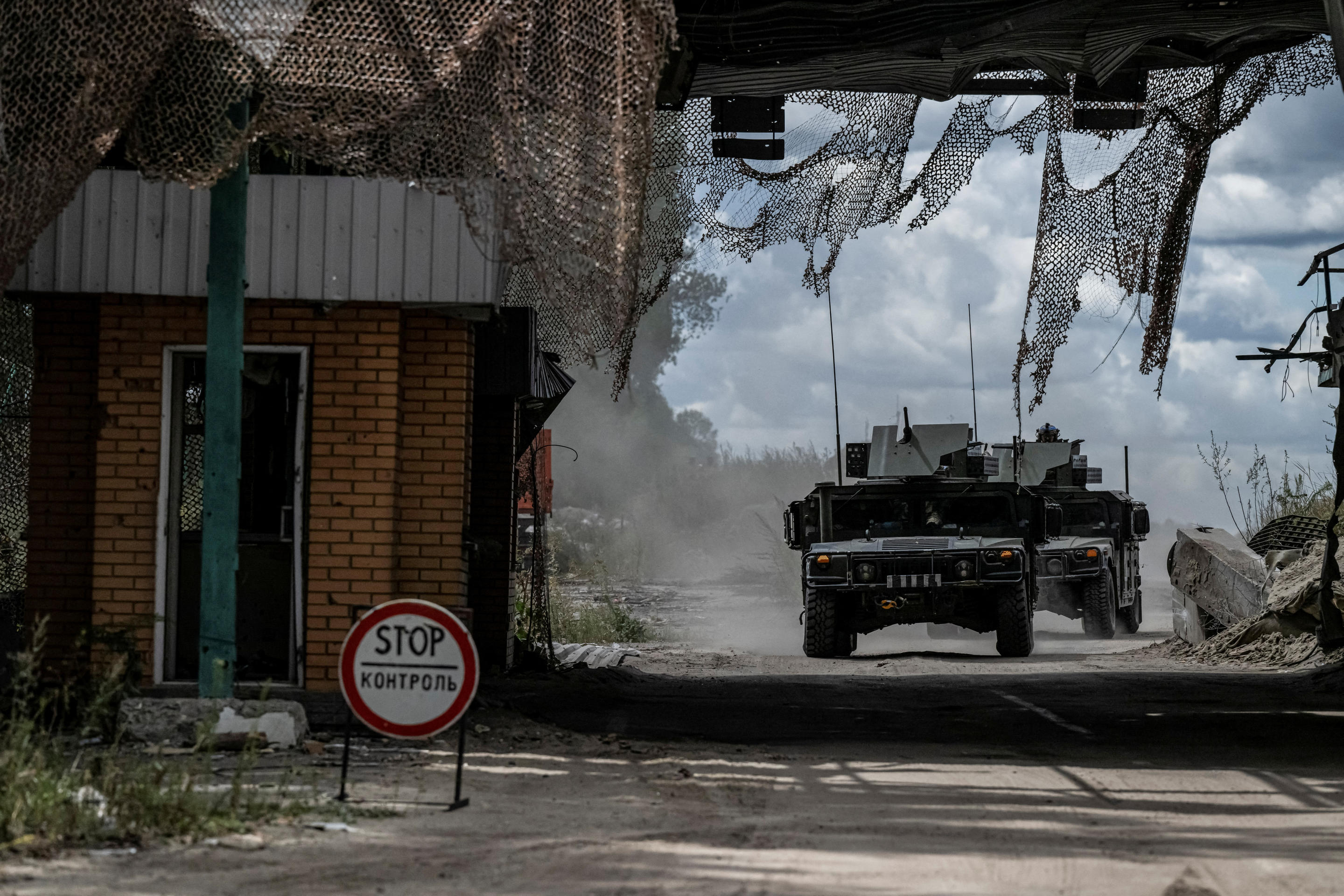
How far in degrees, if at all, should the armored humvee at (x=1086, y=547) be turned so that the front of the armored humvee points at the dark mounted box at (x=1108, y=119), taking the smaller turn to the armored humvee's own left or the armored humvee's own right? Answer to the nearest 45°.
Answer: approximately 45° to the armored humvee's own left

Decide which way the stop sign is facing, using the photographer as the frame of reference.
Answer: facing the viewer

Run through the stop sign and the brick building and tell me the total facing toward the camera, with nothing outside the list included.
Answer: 2

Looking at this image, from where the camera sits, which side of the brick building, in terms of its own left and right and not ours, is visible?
front

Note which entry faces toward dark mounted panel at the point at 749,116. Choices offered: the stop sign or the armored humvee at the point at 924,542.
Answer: the armored humvee

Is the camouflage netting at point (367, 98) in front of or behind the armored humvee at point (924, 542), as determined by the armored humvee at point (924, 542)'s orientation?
in front

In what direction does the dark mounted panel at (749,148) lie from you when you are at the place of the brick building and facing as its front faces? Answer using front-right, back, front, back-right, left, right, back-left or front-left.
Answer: left

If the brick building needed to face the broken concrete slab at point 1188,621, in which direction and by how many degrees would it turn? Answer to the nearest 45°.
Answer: approximately 135° to its left

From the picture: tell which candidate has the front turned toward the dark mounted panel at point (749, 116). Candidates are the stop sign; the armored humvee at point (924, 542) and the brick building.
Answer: the armored humvee

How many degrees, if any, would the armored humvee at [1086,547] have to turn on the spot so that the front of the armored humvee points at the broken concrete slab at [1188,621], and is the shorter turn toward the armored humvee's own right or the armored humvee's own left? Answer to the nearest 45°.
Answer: approximately 90° to the armored humvee's own left

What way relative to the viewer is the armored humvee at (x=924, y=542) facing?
toward the camera

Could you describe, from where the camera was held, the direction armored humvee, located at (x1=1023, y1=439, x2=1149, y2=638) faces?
facing the viewer and to the left of the viewer

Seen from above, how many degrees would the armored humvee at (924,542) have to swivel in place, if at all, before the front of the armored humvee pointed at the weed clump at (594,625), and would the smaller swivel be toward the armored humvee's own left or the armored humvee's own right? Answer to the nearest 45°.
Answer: approximately 135° to the armored humvee's own right

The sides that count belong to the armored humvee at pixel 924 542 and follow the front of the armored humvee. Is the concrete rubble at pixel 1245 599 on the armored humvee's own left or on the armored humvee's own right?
on the armored humvee's own left
